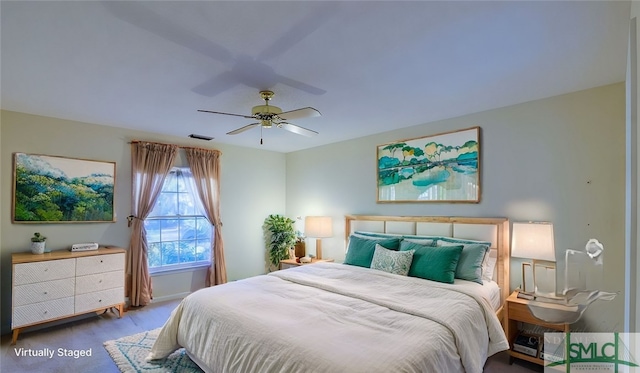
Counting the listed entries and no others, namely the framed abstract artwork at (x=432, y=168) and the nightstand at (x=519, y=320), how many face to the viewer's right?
0

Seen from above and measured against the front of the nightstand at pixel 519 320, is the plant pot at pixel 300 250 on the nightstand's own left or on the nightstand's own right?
on the nightstand's own right

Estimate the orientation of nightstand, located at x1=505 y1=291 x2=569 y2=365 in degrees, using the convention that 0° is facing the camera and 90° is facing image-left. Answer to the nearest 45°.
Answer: approximately 45°

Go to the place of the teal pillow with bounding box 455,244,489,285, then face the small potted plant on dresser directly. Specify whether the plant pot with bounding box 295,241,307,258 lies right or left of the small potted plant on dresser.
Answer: right

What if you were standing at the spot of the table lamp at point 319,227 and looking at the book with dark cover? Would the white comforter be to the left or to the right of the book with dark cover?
right
